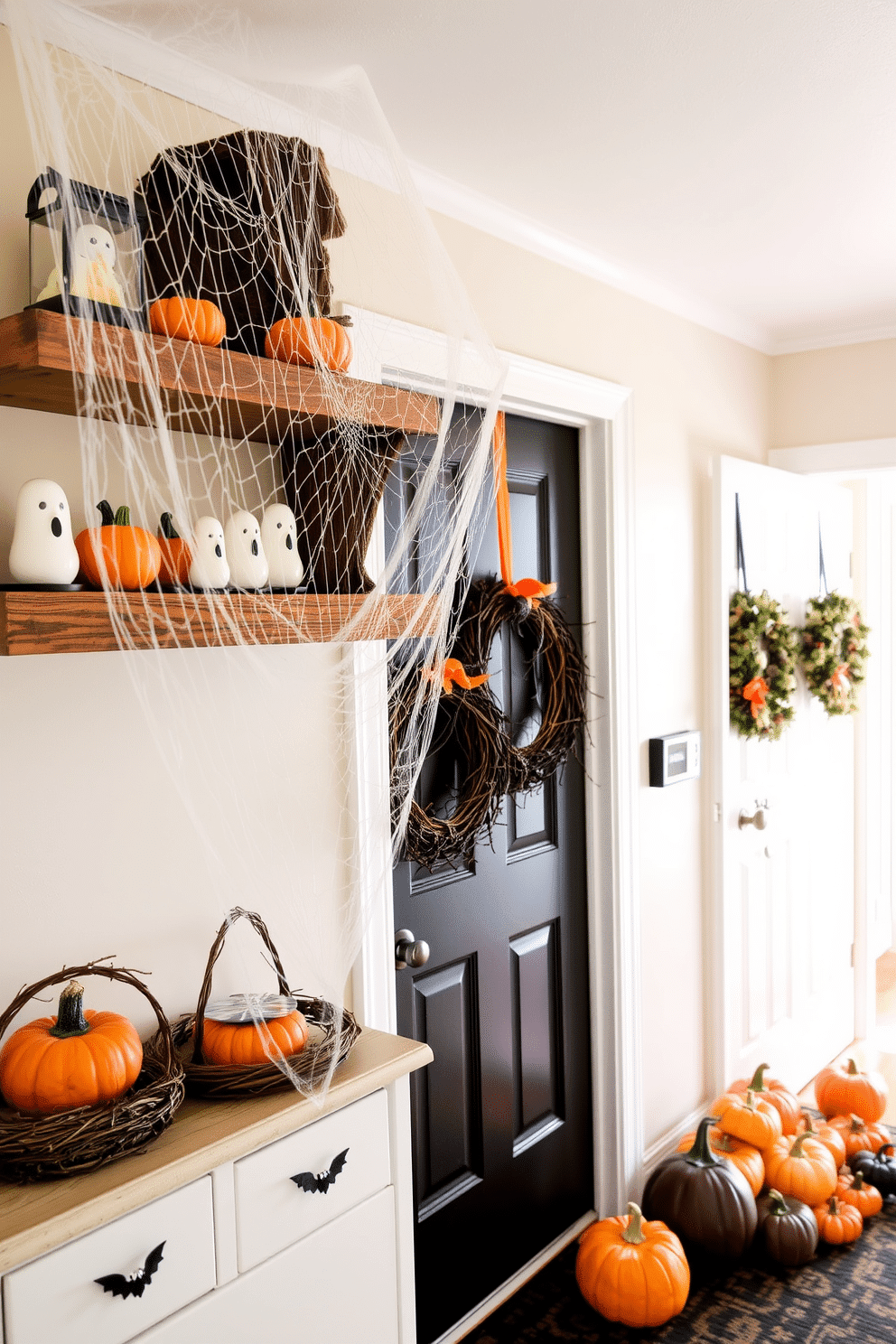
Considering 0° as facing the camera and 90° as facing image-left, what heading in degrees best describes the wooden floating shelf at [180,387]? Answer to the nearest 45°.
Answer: approximately 315°

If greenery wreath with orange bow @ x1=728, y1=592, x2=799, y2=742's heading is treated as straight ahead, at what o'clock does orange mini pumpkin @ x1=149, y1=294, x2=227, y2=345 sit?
The orange mini pumpkin is roughly at 2 o'clock from the greenery wreath with orange bow.

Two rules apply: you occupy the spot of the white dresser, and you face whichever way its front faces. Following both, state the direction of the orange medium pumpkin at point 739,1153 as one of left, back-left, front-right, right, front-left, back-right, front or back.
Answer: left

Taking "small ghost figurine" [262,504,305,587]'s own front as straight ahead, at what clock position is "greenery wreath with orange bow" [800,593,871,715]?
The greenery wreath with orange bow is roughly at 9 o'clock from the small ghost figurine.

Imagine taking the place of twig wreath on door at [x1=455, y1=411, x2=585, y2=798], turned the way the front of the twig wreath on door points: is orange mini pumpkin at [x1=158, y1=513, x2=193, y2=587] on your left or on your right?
on your right

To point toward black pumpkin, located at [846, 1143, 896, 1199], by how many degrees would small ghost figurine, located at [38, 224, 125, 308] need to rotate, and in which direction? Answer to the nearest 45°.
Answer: approximately 90° to its left

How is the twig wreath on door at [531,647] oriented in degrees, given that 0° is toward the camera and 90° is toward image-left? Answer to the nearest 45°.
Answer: approximately 315°

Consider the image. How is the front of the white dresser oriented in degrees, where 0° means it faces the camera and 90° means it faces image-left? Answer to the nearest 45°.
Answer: approximately 315°
